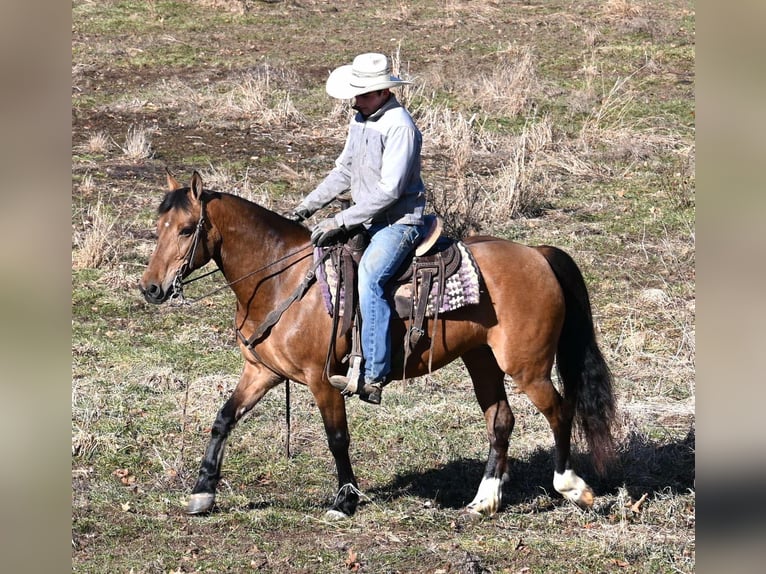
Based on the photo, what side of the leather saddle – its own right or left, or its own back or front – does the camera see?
left

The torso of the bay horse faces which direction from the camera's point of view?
to the viewer's left
